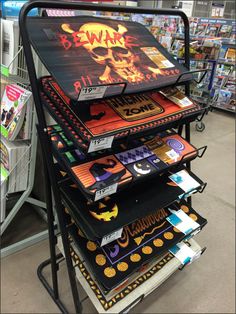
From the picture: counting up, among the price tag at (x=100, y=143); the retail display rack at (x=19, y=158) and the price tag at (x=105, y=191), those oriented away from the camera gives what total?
0

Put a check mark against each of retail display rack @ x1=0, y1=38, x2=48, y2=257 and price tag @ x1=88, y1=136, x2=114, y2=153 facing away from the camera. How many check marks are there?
0

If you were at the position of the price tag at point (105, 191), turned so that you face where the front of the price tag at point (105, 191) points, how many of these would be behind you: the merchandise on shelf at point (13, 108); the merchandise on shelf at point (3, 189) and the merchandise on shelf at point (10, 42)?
3

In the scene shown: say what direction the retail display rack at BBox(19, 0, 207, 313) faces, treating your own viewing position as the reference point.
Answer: facing the viewer and to the right of the viewer

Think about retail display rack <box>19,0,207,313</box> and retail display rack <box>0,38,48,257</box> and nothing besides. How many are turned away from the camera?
0

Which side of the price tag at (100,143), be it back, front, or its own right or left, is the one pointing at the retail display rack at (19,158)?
back

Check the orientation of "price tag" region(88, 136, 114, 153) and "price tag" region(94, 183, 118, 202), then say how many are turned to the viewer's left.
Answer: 0
